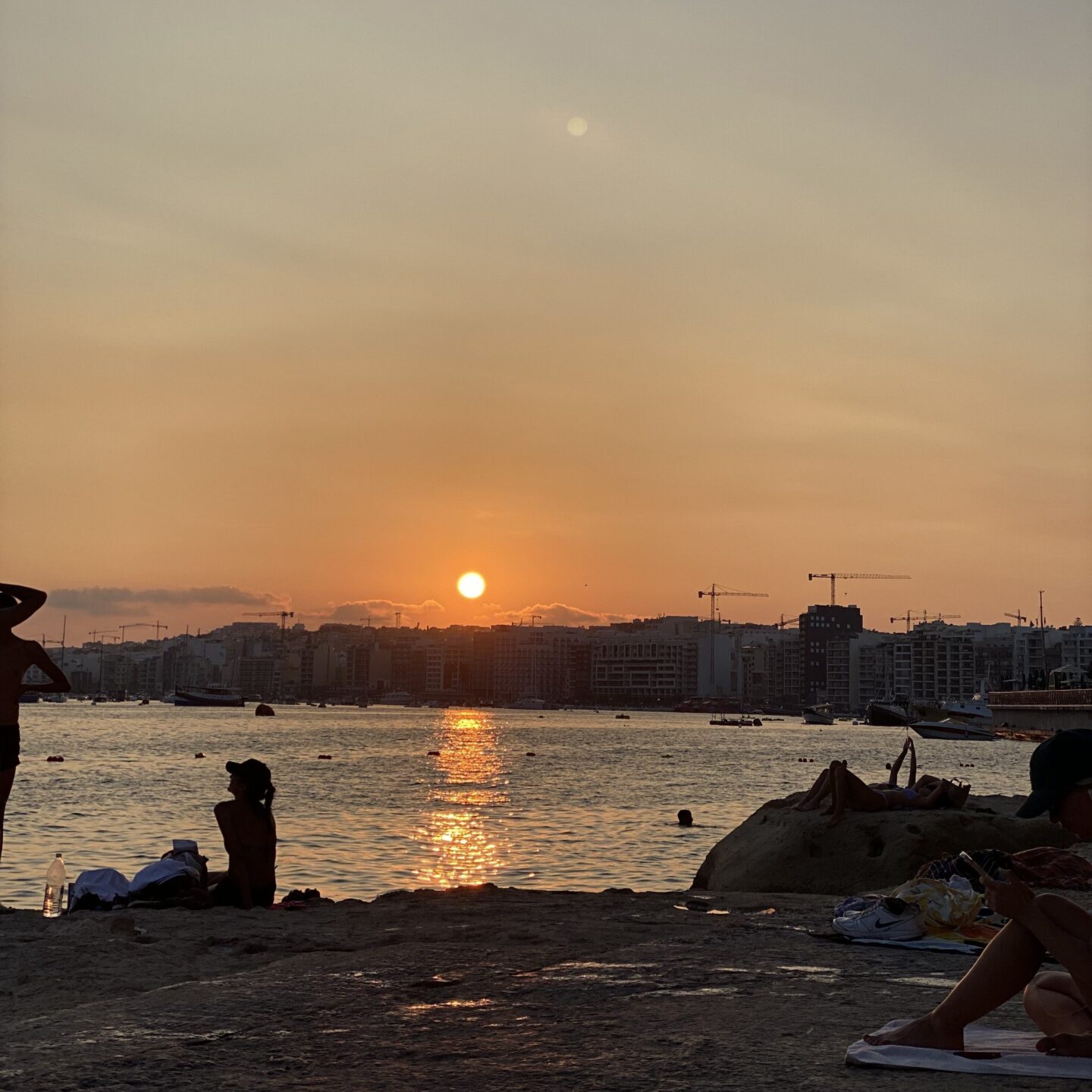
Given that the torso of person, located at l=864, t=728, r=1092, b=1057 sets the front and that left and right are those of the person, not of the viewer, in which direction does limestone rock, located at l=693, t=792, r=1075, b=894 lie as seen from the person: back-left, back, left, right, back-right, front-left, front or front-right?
right

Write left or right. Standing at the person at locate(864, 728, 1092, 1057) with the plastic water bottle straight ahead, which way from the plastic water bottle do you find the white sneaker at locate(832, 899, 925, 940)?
right

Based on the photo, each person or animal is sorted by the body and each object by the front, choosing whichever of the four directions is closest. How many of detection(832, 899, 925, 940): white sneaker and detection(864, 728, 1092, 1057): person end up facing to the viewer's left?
2

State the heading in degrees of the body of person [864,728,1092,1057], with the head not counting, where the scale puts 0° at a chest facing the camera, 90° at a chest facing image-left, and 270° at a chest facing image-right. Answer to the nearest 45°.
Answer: approximately 90°

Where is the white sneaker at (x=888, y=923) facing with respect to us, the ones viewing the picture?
facing to the left of the viewer

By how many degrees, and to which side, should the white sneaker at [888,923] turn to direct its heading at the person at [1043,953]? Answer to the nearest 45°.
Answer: approximately 90° to its left

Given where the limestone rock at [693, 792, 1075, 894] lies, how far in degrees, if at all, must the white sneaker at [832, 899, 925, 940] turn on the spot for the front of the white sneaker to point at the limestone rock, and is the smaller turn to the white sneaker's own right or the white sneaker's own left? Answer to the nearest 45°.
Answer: approximately 90° to the white sneaker's own right

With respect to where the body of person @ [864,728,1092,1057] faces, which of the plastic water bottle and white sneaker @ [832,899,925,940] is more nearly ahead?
the plastic water bottle
